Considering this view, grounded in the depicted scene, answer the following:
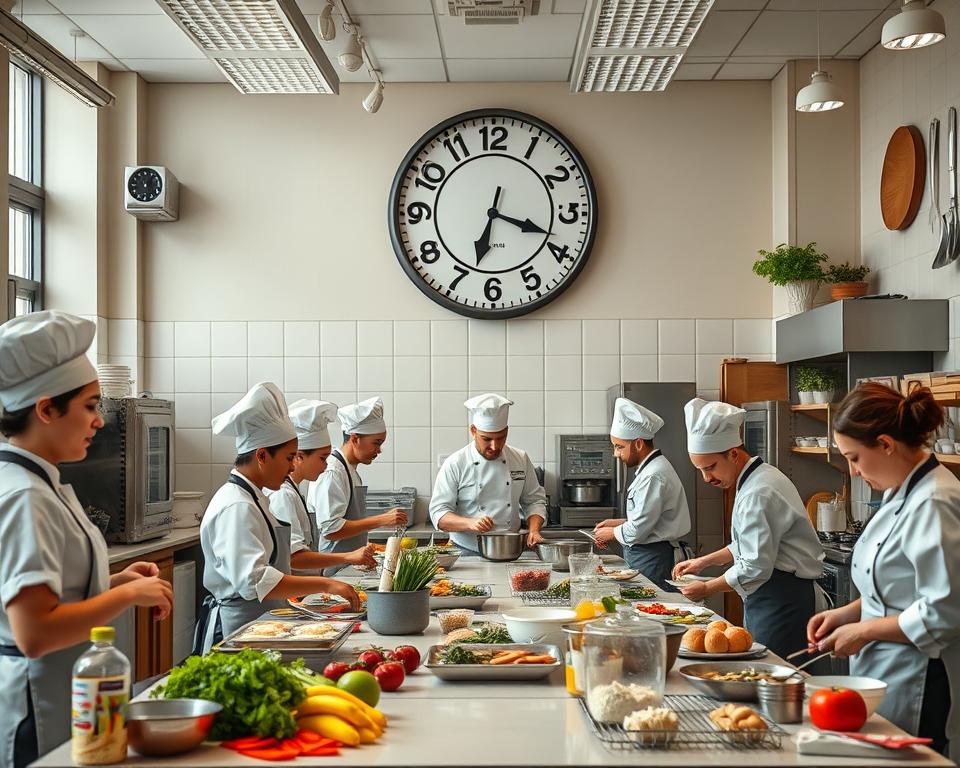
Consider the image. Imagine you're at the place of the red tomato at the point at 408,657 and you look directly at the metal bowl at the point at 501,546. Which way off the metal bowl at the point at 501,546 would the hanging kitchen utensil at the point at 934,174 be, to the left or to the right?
right

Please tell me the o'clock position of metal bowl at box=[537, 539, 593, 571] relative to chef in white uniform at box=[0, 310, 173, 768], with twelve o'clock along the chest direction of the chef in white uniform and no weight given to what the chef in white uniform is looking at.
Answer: The metal bowl is roughly at 11 o'clock from the chef in white uniform.

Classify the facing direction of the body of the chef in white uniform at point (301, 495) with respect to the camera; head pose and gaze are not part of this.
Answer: to the viewer's right

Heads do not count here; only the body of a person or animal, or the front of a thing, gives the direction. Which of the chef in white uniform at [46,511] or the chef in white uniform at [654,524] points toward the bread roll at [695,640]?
the chef in white uniform at [46,511]

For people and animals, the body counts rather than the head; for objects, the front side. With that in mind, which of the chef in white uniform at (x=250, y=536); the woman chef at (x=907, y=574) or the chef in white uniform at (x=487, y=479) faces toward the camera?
the chef in white uniform at (x=487, y=479)

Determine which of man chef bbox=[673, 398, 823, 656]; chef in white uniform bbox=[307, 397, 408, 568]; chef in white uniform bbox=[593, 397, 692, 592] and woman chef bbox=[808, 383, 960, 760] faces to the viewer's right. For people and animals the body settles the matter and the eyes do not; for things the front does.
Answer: chef in white uniform bbox=[307, 397, 408, 568]

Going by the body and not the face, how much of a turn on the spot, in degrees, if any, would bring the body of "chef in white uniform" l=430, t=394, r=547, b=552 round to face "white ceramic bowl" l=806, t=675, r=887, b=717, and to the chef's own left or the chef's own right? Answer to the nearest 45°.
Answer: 0° — they already face it

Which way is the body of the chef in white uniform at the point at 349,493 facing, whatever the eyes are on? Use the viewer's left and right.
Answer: facing to the right of the viewer

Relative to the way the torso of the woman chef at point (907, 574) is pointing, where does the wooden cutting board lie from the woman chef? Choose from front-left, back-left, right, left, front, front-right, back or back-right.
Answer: right

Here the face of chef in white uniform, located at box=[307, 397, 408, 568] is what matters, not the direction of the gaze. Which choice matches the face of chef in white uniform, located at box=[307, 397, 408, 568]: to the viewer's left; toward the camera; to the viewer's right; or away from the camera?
to the viewer's right

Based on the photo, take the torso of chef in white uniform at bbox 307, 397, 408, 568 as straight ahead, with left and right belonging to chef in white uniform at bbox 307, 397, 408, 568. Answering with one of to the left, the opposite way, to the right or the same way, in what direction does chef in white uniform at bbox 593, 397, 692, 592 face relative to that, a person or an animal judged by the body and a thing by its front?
the opposite way

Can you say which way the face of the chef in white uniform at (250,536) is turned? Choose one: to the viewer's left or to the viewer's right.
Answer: to the viewer's right

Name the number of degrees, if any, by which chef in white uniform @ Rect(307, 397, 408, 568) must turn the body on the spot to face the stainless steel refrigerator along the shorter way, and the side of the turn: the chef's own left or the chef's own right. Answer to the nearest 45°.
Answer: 0° — they already face it

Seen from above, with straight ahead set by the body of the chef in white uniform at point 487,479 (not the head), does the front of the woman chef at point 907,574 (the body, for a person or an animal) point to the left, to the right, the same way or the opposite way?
to the right

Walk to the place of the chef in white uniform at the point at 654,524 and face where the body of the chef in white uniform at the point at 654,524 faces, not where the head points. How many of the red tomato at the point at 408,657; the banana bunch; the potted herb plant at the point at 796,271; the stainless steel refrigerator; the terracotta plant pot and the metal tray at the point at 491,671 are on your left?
3

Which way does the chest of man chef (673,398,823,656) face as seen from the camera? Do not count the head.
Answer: to the viewer's left

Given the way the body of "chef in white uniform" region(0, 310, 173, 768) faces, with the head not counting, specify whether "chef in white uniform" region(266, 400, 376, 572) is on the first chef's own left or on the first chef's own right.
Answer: on the first chef's own left
